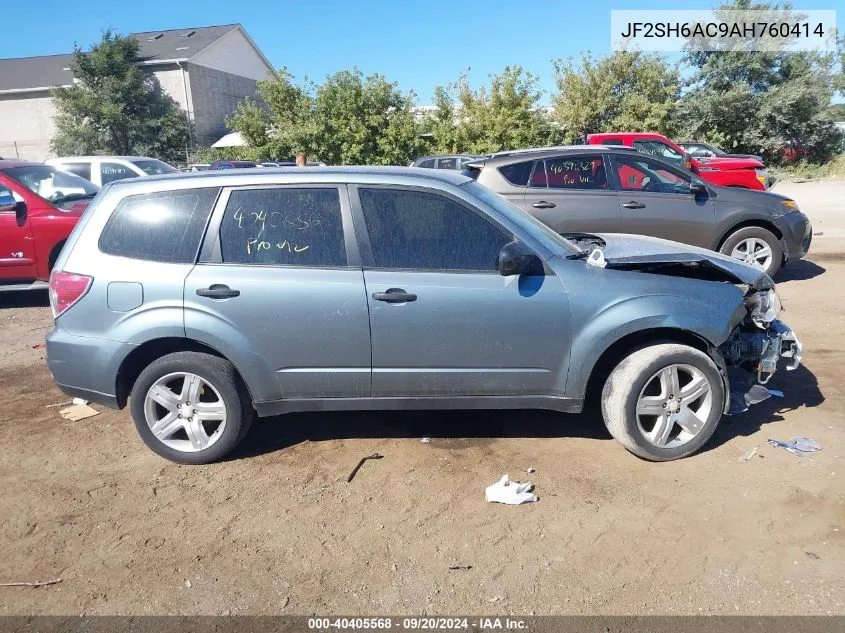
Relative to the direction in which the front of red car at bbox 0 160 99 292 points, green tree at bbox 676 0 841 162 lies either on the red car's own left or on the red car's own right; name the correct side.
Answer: on the red car's own left

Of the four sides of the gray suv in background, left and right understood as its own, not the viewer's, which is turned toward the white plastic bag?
right

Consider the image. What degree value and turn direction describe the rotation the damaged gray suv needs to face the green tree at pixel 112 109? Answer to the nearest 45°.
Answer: approximately 135° to its left

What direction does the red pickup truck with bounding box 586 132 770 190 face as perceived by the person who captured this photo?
facing to the right of the viewer

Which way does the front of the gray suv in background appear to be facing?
to the viewer's right

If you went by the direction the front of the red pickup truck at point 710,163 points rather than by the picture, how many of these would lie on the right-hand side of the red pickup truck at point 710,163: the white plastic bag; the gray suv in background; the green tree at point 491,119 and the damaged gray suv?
3

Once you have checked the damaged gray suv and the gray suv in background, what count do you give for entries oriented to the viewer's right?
2

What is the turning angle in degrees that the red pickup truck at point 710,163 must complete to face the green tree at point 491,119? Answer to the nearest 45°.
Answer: approximately 135° to its left

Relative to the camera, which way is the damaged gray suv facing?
to the viewer's right

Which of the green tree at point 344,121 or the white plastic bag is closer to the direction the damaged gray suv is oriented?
the white plastic bag
